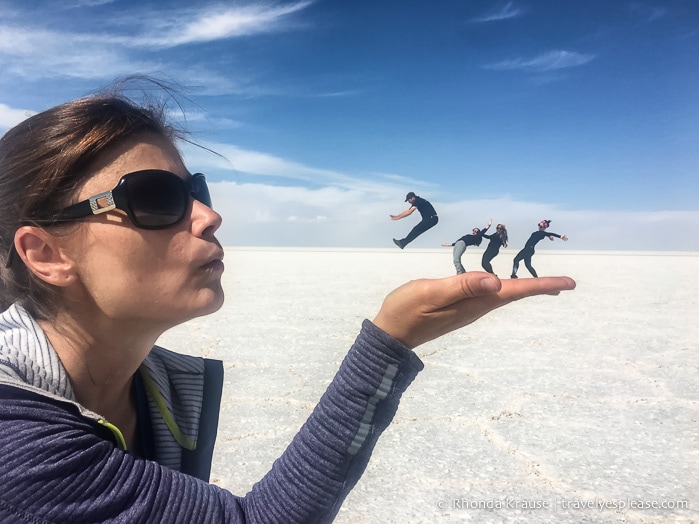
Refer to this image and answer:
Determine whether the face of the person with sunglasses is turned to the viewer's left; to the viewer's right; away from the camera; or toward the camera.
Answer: to the viewer's right

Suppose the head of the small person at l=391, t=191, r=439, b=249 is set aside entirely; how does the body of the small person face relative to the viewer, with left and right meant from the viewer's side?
facing to the left of the viewer

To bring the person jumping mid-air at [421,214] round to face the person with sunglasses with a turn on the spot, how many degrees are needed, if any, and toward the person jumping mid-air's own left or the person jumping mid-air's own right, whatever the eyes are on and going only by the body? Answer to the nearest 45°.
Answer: approximately 45° to the person jumping mid-air's own left
